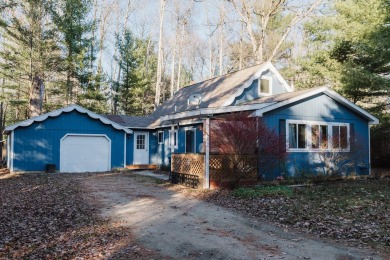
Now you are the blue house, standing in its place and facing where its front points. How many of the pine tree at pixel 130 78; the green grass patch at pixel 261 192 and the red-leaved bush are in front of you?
2

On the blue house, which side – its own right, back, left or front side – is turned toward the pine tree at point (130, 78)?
back

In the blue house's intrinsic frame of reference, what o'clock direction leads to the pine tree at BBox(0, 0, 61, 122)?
The pine tree is roughly at 4 o'clock from the blue house.

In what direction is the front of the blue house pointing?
toward the camera

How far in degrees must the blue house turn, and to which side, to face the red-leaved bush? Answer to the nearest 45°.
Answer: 0° — it already faces it

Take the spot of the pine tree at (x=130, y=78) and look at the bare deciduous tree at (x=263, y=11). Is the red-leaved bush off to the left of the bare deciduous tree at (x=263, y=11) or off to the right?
right

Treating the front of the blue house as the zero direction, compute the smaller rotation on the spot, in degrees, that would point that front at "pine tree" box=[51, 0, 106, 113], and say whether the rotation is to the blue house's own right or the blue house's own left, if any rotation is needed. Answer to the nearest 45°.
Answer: approximately 135° to the blue house's own right

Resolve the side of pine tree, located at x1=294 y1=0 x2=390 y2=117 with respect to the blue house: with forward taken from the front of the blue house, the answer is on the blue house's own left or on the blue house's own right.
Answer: on the blue house's own left

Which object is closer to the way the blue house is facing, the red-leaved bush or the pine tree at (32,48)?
the red-leaved bush

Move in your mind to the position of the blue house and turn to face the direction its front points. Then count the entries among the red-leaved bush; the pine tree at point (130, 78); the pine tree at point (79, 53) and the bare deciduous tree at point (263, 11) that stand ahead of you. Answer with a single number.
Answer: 1

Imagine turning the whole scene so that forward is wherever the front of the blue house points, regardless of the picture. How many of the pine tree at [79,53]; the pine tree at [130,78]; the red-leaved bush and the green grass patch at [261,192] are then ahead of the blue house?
2

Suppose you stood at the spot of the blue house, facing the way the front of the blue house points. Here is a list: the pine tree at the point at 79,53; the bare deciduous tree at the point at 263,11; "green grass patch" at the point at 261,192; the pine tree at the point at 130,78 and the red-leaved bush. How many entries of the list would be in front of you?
2

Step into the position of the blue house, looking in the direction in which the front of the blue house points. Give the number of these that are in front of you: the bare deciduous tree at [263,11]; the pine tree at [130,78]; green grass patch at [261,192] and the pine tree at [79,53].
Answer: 1
